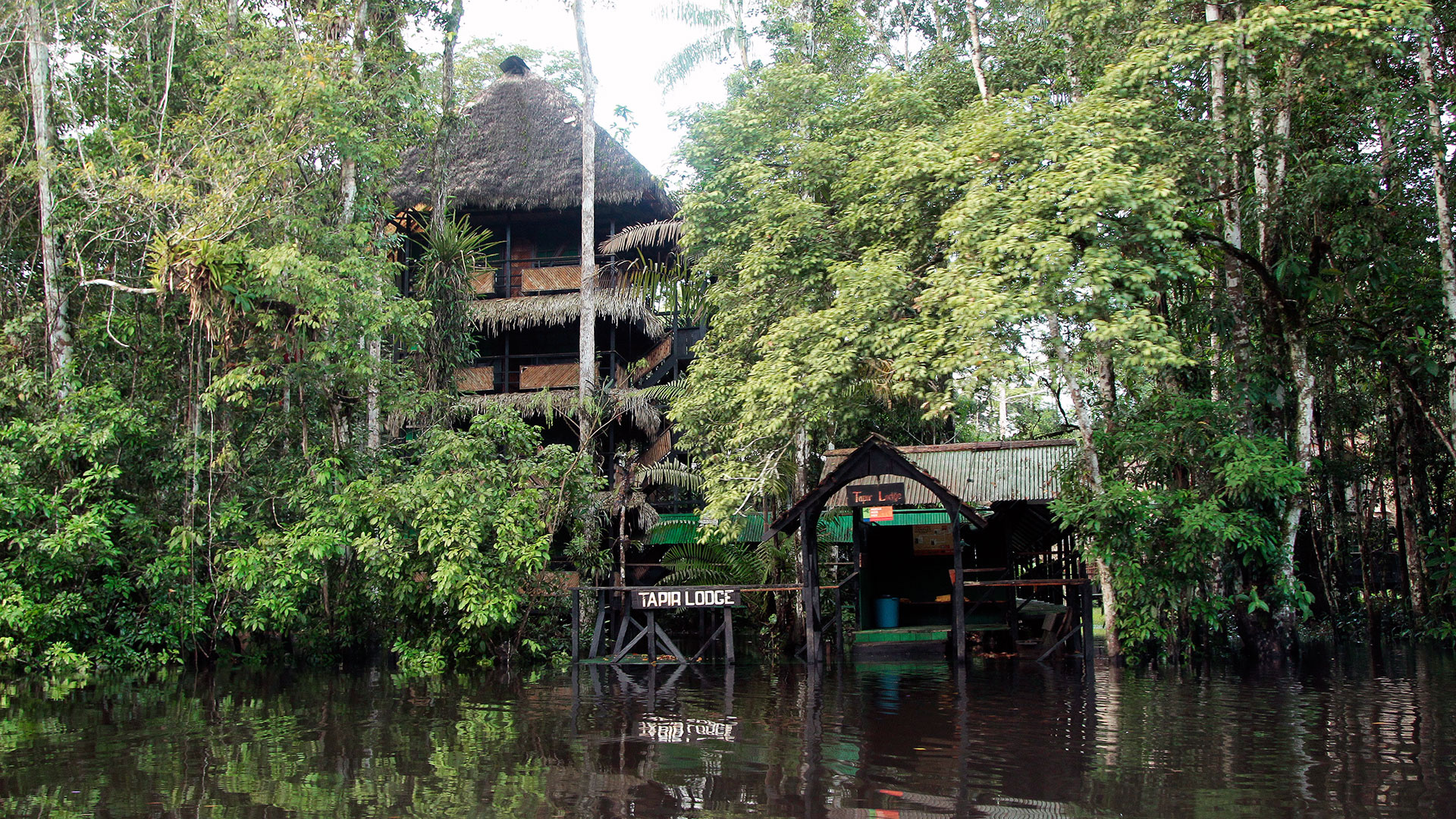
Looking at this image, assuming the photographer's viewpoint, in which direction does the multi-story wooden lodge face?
facing the viewer

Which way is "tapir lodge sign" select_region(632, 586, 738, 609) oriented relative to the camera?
toward the camera

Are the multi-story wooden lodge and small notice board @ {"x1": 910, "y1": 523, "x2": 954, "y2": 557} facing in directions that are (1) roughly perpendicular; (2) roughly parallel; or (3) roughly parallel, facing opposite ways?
roughly parallel

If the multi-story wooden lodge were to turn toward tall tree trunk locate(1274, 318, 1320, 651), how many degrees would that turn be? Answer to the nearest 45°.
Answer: approximately 45° to its left

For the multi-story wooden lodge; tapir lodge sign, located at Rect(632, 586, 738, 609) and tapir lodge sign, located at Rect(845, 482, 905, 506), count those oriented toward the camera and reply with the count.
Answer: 3

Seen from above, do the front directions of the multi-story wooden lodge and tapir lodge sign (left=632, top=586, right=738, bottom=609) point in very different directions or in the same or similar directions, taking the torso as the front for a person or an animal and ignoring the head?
same or similar directions

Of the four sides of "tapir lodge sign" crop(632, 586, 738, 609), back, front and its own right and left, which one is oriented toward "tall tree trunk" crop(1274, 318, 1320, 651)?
left

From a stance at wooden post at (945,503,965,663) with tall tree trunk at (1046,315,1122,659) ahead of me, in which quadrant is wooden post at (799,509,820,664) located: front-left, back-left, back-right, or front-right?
back-left

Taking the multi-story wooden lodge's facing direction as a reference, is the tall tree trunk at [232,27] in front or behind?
in front

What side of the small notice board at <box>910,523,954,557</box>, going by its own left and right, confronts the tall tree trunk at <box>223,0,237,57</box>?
right

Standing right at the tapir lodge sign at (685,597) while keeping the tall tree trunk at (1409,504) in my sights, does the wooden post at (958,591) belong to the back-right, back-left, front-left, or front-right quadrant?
front-right

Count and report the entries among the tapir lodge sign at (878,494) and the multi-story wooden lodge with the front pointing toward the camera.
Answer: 2
